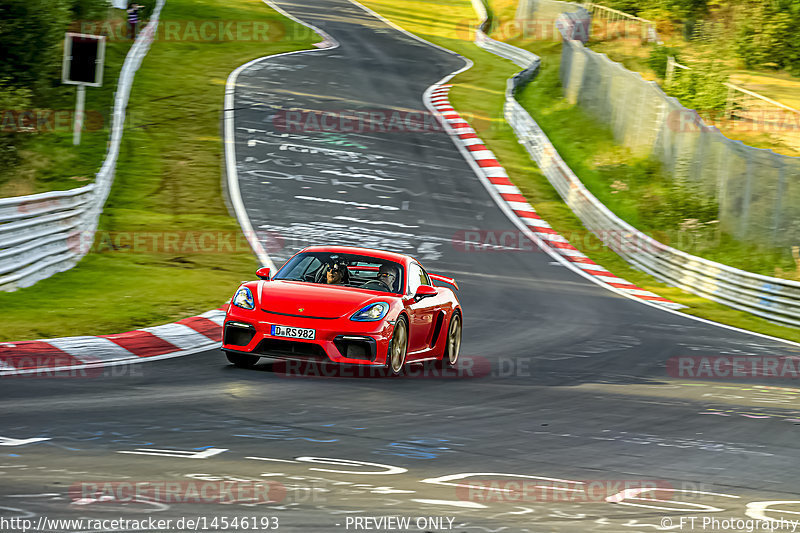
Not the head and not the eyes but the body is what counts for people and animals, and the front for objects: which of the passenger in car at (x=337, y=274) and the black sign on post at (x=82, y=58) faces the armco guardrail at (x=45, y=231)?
the black sign on post

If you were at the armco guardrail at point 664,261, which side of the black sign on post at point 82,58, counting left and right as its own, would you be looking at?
left

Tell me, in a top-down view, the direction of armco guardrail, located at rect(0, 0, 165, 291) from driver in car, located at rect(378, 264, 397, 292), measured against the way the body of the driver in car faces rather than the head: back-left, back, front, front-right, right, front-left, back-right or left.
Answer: right

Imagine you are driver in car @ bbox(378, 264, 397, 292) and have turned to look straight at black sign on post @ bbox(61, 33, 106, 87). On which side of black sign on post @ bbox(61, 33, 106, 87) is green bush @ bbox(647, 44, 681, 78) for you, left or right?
right

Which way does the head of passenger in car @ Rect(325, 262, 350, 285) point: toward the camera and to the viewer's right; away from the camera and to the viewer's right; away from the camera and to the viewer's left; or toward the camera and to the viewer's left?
toward the camera and to the viewer's left

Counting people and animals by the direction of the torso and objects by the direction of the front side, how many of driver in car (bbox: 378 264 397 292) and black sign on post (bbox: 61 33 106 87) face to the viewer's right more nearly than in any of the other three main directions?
0

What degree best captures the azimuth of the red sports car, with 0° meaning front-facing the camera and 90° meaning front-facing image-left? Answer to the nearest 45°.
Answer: approximately 45°

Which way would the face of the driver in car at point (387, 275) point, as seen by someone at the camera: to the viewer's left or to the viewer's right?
to the viewer's left

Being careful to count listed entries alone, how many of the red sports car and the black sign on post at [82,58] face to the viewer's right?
0

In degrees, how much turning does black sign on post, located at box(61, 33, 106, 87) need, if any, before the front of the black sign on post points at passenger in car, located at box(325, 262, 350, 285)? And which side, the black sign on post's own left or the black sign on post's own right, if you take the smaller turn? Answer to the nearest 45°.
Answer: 0° — it already faces them
